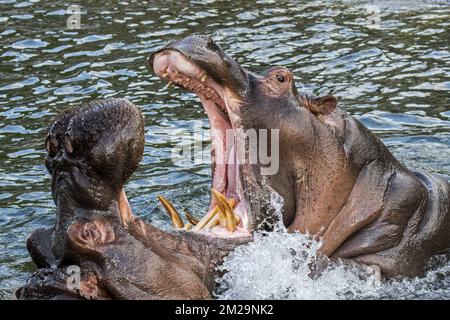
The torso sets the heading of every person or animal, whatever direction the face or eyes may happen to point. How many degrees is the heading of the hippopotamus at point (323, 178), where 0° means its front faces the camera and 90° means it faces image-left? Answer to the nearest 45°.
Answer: approximately 90°

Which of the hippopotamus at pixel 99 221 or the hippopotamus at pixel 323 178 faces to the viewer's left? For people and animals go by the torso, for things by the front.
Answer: the hippopotamus at pixel 323 178

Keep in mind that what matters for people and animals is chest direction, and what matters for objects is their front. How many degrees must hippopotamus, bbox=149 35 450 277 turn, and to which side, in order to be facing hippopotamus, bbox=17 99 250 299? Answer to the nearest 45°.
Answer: approximately 45° to its left

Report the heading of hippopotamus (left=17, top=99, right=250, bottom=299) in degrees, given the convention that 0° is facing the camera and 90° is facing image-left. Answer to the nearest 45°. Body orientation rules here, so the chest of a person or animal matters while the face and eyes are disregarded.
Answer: approximately 270°

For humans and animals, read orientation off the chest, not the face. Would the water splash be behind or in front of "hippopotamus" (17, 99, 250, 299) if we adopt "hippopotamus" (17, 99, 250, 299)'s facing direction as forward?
in front

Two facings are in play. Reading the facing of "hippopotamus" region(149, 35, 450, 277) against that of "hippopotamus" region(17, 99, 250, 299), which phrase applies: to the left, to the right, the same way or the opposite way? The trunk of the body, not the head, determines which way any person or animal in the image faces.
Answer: the opposite way

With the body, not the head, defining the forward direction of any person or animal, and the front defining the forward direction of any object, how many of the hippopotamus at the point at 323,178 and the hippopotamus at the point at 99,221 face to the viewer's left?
1
